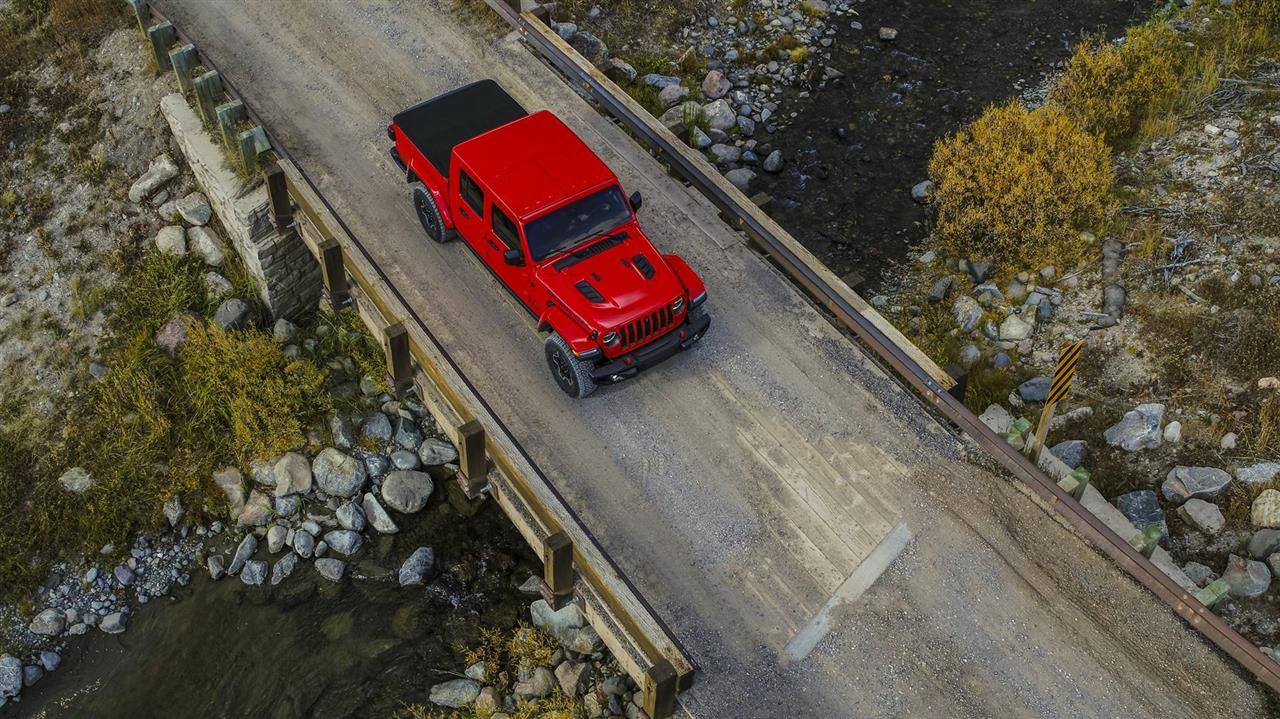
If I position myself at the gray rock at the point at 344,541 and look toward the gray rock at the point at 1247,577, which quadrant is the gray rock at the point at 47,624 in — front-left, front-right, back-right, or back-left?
back-right

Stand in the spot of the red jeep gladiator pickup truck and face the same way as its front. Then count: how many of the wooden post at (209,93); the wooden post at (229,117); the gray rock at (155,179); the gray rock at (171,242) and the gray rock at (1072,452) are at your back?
4

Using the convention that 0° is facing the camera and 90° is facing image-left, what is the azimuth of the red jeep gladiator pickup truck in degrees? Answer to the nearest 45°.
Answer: approximately 315°

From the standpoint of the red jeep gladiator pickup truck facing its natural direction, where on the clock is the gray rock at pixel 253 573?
The gray rock is roughly at 4 o'clock from the red jeep gladiator pickup truck.

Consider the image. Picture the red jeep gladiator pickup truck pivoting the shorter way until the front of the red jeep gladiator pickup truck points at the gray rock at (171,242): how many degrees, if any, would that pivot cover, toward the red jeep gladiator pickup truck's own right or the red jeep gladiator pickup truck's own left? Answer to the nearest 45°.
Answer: approximately 180°

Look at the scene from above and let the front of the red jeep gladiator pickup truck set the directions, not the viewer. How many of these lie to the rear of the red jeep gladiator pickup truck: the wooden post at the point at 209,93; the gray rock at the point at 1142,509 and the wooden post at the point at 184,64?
2

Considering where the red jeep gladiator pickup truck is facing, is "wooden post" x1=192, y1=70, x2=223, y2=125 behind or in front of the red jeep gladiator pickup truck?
behind

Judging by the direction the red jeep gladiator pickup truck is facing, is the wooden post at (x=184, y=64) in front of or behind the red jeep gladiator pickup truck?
behind

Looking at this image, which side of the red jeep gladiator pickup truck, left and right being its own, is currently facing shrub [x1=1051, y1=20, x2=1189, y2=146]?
left

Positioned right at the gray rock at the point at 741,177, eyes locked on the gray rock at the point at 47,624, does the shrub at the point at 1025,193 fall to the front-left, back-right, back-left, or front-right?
back-left

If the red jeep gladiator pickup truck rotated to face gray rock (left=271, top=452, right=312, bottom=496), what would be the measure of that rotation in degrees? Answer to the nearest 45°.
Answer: approximately 135° to its right

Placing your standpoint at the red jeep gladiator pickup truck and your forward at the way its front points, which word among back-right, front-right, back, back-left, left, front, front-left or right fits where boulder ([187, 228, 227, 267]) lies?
back

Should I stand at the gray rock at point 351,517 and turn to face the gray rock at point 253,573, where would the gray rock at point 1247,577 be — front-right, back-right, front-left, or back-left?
back-left

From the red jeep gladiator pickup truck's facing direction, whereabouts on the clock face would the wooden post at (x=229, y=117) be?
The wooden post is roughly at 6 o'clock from the red jeep gladiator pickup truck.

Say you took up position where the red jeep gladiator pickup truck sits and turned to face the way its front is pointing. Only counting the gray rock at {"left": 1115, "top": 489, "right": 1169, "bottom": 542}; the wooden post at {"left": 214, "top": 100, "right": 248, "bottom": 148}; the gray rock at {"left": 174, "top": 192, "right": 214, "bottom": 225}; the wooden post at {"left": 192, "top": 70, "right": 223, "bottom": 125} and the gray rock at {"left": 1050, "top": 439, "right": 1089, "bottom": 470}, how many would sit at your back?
3

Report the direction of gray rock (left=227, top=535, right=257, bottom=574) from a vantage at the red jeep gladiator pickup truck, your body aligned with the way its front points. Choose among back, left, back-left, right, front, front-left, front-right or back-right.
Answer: back-right
